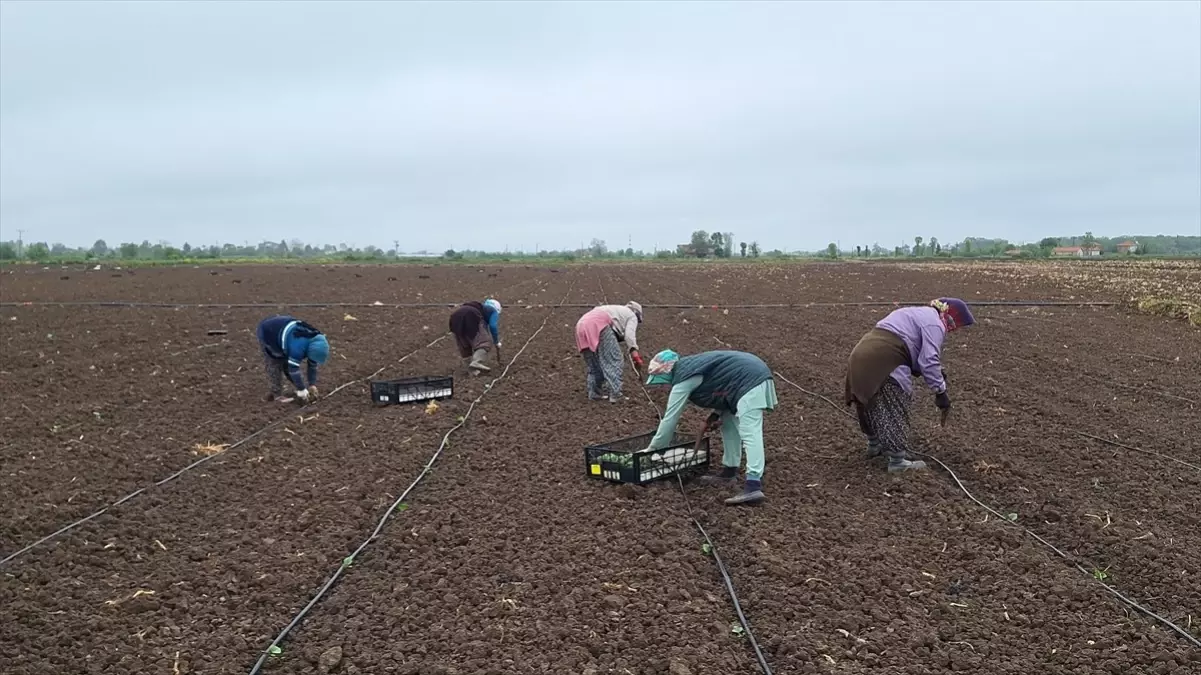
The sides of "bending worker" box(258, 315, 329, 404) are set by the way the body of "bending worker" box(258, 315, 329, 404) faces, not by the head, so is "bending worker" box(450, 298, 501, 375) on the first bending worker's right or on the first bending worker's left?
on the first bending worker's left

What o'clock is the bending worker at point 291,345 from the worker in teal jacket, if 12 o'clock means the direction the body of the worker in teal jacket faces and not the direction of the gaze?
The bending worker is roughly at 1 o'clock from the worker in teal jacket.

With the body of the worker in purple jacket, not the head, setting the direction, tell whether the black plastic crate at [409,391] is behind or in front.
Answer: behind

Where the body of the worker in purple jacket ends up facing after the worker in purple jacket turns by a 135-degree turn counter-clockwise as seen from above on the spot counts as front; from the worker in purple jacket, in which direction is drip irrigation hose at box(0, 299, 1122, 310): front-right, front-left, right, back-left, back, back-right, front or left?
front

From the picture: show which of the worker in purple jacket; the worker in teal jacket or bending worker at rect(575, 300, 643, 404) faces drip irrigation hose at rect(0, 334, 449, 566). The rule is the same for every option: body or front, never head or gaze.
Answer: the worker in teal jacket

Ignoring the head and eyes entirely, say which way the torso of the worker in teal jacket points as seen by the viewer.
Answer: to the viewer's left

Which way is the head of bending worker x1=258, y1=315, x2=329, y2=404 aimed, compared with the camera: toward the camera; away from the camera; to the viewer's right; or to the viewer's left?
to the viewer's right

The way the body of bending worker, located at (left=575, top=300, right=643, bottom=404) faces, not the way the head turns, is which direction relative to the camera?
to the viewer's right

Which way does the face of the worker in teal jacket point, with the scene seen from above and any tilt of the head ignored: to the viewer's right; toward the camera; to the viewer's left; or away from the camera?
to the viewer's left

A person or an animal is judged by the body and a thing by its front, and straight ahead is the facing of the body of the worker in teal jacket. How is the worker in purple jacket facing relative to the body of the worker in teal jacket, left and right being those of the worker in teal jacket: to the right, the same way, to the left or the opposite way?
the opposite way

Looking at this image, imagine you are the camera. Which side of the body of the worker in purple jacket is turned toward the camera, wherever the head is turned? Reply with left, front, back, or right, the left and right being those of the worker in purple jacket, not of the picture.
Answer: right
